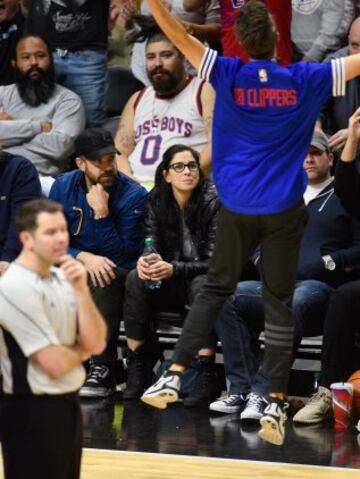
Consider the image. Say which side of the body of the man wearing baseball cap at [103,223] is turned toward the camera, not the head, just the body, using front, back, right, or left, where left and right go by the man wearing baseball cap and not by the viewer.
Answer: front

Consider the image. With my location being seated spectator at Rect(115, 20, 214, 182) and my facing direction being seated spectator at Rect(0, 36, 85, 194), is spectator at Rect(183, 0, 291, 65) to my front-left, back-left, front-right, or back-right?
back-right

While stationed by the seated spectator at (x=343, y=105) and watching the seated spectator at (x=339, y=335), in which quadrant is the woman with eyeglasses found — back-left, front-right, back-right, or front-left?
front-right

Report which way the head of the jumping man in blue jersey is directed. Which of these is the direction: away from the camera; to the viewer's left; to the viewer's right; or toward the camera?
away from the camera

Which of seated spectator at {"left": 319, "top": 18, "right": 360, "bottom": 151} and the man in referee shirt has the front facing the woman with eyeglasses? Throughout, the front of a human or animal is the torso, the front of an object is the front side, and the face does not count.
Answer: the seated spectator

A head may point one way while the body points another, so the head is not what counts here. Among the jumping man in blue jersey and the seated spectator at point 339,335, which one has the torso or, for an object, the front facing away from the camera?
the jumping man in blue jersey

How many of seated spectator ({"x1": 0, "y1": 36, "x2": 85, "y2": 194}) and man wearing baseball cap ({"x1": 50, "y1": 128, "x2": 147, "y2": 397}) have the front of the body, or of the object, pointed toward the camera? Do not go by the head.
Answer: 2

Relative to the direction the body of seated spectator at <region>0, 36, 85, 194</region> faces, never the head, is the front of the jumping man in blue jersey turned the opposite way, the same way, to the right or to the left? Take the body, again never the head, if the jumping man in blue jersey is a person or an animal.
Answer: the opposite way

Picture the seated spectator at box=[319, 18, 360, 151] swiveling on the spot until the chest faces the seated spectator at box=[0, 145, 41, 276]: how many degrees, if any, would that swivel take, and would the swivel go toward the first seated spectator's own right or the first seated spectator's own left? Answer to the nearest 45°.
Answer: approximately 45° to the first seated spectator's own right

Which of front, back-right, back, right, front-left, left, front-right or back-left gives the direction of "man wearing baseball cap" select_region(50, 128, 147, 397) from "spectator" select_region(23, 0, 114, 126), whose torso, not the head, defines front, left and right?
front

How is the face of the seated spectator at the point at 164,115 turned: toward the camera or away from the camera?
toward the camera

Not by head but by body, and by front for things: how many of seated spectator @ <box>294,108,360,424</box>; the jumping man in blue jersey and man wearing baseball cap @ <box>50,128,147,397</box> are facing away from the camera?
1

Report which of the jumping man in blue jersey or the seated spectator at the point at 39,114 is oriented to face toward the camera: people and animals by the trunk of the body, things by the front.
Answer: the seated spectator

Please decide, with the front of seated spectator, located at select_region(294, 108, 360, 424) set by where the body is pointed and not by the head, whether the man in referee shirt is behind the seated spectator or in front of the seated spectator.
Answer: in front

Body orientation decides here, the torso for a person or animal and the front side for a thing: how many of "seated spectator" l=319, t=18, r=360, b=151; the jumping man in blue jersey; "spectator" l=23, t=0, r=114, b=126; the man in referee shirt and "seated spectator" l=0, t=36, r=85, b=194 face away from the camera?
1

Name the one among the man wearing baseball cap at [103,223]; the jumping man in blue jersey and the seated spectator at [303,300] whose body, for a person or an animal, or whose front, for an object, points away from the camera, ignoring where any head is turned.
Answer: the jumping man in blue jersey

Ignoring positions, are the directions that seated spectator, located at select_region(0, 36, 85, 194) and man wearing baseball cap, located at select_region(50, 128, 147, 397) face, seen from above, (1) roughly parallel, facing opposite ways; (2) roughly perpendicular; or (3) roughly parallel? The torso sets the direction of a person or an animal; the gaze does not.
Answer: roughly parallel

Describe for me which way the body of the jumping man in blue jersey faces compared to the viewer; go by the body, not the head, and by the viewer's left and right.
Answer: facing away from the viewer

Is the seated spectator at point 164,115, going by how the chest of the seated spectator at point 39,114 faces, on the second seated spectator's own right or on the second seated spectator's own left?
on the second seated spectator's own left

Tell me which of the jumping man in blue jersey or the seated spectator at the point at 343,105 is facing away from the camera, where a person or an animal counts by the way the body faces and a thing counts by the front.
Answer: the jumping man in blue jersey
